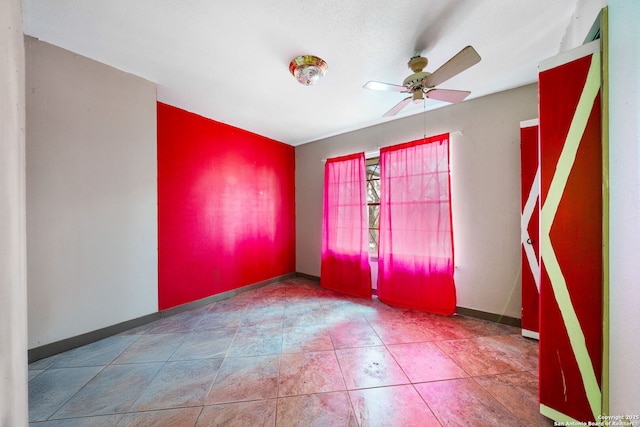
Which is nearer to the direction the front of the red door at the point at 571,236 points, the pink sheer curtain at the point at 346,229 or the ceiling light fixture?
the ceiling light fixture

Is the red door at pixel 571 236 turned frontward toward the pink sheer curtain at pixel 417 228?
no

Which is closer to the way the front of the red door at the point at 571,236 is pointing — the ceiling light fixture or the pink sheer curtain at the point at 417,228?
the ceiling light fixture

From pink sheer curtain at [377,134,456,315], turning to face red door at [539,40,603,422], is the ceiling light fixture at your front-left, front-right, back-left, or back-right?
front-right

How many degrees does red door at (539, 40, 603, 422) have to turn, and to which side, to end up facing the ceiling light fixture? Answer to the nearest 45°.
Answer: approximately 45° to its right

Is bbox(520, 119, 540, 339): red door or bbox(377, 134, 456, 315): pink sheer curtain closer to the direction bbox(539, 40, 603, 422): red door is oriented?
the pink sheer curtain

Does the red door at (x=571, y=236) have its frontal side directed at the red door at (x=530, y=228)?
no

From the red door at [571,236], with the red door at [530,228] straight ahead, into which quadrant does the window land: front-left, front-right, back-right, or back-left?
front-left

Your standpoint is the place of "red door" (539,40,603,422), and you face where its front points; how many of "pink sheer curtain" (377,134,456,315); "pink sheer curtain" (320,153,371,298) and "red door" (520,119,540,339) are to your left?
0

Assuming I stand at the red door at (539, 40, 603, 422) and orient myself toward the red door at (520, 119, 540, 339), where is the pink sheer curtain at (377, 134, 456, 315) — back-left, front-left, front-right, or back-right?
front-left

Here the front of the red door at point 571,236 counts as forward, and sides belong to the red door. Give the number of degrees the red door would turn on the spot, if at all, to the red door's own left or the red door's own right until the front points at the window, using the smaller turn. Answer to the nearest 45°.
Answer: approximately 90° to the red door's own right

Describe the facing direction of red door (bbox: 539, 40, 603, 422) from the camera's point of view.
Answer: facing the viewer and to the left of the viewer
